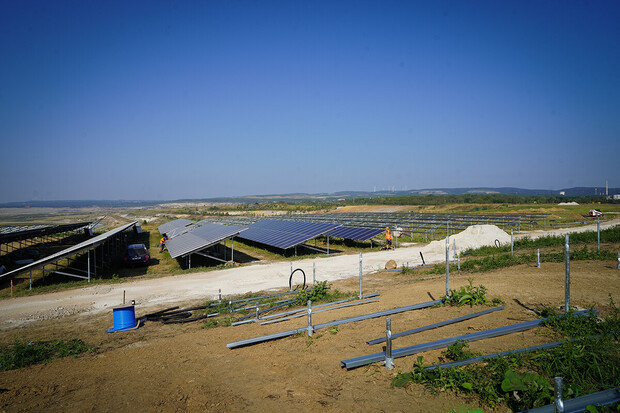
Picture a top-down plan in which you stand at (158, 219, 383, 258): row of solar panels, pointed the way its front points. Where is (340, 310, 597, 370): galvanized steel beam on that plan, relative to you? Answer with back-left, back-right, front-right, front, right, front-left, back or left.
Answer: front-left

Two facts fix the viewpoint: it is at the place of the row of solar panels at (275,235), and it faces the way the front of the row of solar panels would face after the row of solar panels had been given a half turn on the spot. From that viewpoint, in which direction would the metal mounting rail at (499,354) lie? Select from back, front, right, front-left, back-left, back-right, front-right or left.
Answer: back-right

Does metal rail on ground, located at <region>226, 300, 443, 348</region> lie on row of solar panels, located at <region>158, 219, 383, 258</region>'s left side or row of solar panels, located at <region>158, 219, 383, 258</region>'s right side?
on its left

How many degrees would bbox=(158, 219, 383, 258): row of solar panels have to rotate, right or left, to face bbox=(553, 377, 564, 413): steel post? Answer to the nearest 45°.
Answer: approximately 45° to its left

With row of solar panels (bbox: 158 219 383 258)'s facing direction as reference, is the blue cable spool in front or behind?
in front

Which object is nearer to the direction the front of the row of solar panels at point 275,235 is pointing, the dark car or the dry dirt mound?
the dark car

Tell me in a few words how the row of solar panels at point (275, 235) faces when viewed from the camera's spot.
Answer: facing the viewer and to the left of the viewer

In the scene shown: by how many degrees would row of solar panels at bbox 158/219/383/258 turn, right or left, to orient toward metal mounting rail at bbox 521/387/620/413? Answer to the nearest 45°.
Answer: approximately 45° to its left

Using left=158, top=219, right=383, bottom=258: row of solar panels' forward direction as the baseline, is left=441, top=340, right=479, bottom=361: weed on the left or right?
on its left

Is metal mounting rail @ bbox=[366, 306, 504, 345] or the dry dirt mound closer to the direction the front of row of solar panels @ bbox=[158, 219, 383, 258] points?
the metal mounting rail
